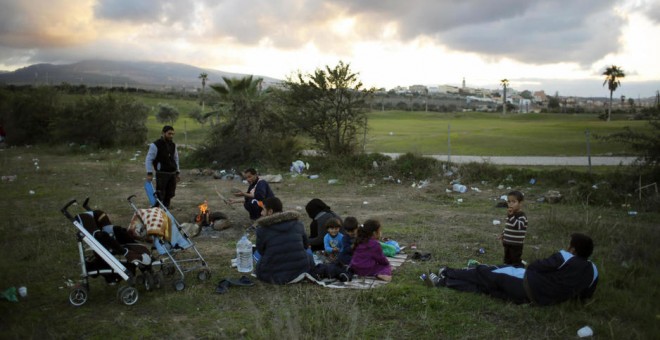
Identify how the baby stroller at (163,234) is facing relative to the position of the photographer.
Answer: facing the viewer and to the right of the viewer

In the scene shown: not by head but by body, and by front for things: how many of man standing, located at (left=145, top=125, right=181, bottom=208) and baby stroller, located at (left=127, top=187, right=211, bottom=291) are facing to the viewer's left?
0

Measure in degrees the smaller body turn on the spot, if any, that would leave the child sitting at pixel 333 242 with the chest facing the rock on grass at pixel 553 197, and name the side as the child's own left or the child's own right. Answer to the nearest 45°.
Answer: approximately 135° to the child's own left

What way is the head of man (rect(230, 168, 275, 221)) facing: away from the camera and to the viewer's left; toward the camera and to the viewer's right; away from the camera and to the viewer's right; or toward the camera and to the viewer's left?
toward the camera and to the viewer's left

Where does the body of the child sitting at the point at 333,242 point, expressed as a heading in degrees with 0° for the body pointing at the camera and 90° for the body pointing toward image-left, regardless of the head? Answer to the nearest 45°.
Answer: approximately 0°

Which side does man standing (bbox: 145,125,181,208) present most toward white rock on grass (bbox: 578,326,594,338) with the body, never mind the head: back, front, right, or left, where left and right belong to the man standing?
front

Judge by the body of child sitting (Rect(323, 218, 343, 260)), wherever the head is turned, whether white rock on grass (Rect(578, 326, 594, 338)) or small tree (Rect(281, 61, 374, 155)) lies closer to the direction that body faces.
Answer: the white rock on grass

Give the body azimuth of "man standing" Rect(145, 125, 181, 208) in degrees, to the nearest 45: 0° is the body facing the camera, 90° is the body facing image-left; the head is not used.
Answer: approximately 315°

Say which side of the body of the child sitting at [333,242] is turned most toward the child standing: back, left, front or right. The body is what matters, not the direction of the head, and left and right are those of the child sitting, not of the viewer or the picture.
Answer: left
